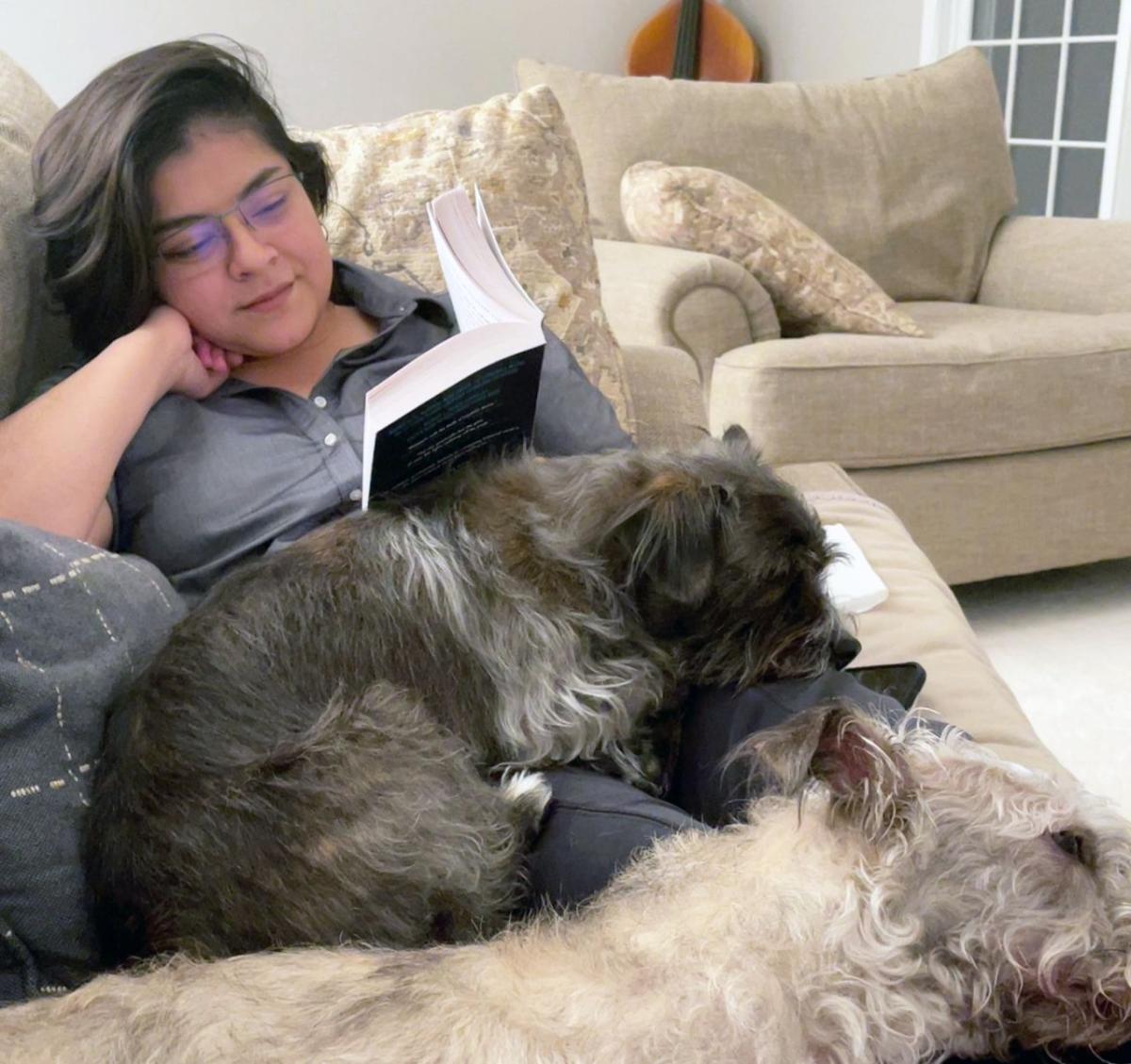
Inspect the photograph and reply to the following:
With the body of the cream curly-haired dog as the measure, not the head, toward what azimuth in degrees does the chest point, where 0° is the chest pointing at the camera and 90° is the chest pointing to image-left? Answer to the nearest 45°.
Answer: approximately 270°

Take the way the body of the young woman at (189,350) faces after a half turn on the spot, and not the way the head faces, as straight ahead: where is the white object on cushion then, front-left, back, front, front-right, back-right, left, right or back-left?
back-right

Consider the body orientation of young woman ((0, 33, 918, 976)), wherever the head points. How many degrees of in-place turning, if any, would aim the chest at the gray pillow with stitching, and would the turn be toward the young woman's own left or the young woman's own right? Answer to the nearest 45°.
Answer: approximately 45° to the young woman's own right

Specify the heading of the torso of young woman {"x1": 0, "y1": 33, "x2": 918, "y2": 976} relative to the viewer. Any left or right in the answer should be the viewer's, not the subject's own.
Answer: facing the viewer and to the right of the viewer

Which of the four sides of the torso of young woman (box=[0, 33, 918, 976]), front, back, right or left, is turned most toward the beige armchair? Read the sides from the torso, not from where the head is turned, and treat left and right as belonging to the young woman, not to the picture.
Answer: left

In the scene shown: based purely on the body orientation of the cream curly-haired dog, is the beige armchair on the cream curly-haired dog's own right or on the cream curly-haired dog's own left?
on the cream curly-haired dog's own left

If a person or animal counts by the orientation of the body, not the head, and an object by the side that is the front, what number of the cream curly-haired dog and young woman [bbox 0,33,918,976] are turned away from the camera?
0

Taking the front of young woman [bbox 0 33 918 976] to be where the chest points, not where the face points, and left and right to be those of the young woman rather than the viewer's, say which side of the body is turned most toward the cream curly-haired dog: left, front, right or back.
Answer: front
